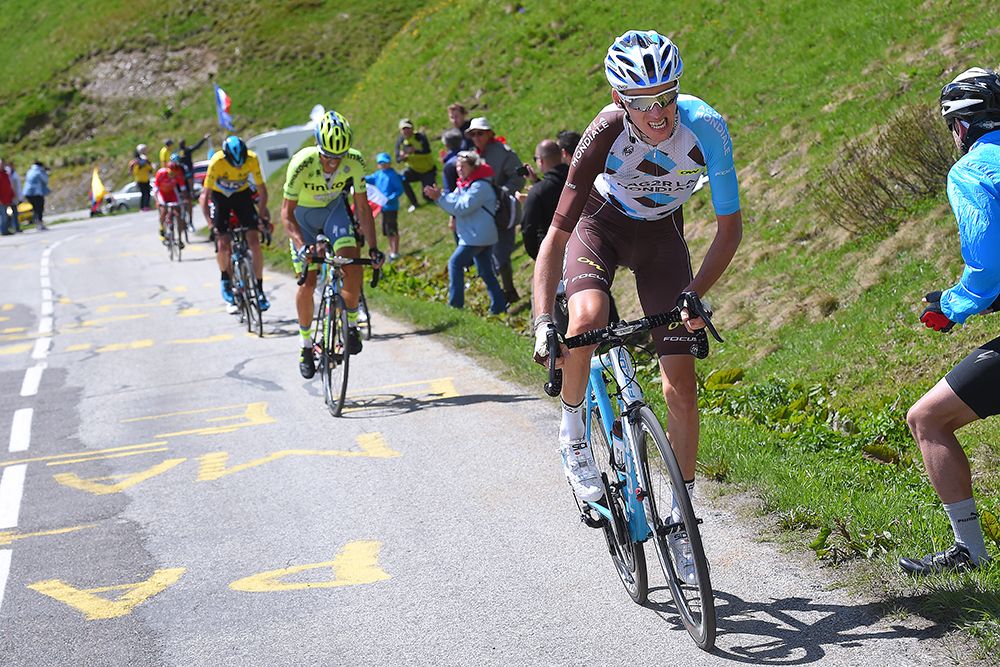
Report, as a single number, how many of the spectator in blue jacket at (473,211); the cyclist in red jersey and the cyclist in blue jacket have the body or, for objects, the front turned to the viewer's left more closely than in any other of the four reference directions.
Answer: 2

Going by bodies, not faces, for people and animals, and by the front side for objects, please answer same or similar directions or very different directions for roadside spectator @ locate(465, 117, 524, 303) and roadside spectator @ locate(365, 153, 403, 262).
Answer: same or similar directions

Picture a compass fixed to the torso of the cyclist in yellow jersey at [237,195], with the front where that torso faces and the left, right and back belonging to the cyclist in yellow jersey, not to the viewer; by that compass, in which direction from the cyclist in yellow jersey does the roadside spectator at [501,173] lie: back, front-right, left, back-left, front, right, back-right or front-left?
left

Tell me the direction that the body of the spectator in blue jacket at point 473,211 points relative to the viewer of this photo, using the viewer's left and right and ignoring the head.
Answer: facing to the left of the viewer

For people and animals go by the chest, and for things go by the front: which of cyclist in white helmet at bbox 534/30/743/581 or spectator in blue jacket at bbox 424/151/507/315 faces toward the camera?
the cyclist in white helmet

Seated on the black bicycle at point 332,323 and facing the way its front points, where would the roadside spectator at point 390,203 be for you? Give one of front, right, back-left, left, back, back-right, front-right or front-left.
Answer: back

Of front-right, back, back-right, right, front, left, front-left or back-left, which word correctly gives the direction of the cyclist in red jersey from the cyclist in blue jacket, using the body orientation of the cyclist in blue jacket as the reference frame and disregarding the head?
front-right

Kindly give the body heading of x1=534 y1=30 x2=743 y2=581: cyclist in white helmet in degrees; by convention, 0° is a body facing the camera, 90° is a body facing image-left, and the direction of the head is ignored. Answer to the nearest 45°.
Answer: approximately 0°

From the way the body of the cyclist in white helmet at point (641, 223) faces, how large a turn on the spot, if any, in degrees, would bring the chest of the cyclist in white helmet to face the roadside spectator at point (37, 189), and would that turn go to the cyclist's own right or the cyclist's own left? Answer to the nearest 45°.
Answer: approximately 135° to the cyclist's own right

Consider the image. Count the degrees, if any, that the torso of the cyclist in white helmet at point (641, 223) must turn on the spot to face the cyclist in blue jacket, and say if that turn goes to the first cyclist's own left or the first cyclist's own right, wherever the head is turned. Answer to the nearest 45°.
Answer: approximately 45° to the first cyclist's own left

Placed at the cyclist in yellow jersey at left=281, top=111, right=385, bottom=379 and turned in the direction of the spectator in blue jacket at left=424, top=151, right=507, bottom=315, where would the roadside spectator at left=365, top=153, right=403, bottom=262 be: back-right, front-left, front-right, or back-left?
front-left

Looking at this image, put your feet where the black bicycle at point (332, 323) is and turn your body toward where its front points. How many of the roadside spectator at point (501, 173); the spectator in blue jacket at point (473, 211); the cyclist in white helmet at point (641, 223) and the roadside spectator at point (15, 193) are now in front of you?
1

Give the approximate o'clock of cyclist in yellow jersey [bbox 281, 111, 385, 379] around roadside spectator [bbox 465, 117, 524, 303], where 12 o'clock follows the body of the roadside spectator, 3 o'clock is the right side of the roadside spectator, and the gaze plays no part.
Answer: The cyclist in yellow jersey is roughly at 11 o'clock from the roadside spectator.

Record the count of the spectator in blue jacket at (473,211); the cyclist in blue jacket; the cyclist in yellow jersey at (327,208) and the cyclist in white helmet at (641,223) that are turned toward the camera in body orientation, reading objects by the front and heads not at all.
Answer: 2

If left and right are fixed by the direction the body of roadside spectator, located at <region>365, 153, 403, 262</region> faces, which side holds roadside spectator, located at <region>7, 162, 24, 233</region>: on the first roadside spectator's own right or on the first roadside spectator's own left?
on the first roadside spectator's own right

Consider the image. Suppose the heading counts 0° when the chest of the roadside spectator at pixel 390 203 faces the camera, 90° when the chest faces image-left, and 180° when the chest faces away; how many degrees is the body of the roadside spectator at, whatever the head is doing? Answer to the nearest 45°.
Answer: approximately 45°

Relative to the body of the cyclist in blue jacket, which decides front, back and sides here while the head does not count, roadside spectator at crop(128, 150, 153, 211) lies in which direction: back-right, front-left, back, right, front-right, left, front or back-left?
front-right

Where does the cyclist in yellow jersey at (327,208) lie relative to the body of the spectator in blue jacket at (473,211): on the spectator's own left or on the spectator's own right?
on the spectator's own left

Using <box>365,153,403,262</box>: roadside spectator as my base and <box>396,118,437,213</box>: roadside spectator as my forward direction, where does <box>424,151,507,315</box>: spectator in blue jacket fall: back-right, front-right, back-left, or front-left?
back-right

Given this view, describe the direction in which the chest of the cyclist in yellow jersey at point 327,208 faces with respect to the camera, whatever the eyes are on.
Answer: toward the camera

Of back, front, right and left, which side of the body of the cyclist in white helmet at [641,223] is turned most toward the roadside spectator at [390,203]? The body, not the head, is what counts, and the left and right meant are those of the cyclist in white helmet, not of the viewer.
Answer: back

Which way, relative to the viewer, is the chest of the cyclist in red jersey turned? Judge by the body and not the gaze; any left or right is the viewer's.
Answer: facing the viewer

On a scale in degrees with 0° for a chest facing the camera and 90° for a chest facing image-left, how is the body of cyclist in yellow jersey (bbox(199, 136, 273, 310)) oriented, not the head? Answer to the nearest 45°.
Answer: approximately 0°
